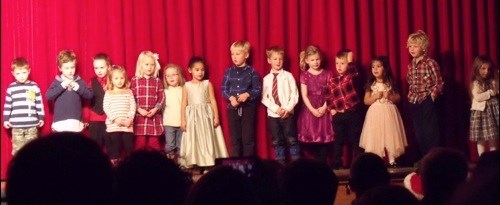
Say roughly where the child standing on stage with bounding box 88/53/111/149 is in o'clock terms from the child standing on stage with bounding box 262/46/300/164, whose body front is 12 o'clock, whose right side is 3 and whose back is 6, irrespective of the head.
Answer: the child standing on stage with bounding box 88/53/111/149 is roughly at 3 o'clock from the child standing on stage with bounding box 262/46/300/164.

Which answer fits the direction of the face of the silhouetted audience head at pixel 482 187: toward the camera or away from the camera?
away from the camera

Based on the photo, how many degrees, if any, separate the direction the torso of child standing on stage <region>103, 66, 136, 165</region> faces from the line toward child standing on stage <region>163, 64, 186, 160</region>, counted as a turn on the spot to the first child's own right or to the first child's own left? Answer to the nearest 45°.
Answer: approximately 90° to the first child's own left

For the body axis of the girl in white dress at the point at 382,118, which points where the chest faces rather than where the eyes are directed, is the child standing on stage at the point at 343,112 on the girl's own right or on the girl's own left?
on the girl's own right

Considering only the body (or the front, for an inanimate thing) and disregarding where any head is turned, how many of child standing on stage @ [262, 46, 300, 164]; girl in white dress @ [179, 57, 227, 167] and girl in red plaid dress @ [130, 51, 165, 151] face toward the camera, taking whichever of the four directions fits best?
3

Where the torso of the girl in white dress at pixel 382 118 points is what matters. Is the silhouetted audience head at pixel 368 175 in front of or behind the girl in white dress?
in front

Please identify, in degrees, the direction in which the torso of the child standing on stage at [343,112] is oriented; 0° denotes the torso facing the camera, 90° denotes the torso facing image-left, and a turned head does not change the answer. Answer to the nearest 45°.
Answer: approximately 45°

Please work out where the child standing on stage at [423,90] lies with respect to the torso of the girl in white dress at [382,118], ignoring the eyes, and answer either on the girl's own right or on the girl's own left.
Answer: on the girl's own left

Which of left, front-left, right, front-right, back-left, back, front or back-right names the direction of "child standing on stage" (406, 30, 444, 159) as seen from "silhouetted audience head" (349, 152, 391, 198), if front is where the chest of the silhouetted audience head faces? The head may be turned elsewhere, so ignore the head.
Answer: front

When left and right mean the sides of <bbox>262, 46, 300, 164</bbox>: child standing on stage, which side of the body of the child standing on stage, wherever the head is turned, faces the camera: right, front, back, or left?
front

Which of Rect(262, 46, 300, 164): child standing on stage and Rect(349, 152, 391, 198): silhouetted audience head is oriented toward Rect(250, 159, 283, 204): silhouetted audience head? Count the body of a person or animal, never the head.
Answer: the child standing on stage

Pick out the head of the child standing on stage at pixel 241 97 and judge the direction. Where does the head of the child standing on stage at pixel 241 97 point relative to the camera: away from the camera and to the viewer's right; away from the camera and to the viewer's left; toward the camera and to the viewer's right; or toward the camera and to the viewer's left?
toward the camera and to the viewer's left

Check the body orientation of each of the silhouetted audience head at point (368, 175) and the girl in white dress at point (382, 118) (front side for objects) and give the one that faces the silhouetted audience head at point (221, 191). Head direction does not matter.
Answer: the girl in white dress

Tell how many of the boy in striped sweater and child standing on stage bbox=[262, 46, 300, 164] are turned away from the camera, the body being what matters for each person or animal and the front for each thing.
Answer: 0

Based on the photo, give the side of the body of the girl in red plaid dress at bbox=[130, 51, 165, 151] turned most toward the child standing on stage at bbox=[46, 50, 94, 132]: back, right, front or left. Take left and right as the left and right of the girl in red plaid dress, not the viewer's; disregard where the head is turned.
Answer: right

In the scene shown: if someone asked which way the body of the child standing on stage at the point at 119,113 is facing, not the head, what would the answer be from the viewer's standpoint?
toward the camera
